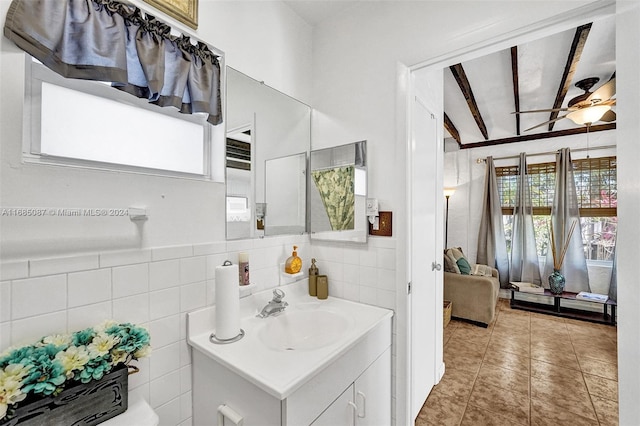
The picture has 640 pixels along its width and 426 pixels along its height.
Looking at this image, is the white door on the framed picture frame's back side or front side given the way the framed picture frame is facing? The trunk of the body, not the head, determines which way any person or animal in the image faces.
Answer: on the front side

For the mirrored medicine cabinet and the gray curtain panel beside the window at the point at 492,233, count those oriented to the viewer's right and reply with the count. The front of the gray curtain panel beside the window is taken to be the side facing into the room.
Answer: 0

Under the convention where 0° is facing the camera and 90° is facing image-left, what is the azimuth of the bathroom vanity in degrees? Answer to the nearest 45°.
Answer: approximately 315°

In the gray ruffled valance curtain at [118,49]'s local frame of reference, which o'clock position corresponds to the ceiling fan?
The ceiling fan is roughly at 11 o'clock from the gray ruffled valance curtain.

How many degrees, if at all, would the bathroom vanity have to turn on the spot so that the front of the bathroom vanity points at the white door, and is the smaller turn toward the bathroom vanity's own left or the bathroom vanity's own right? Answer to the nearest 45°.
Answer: approximately 90° to the bathroom vanity's own left

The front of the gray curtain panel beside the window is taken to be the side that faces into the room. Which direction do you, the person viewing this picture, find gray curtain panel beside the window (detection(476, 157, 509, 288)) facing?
facing the viewer

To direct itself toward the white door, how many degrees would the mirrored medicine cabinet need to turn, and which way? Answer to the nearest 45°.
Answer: approximately 135° to its left

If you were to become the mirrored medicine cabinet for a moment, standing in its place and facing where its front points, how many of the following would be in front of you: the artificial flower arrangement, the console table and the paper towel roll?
2

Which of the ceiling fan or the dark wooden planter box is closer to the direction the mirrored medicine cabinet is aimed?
the dark wooden planter box

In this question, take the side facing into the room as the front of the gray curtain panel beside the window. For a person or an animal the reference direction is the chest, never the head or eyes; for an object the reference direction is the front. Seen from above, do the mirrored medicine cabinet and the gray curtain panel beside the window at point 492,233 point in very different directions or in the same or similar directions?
same or similar directions
